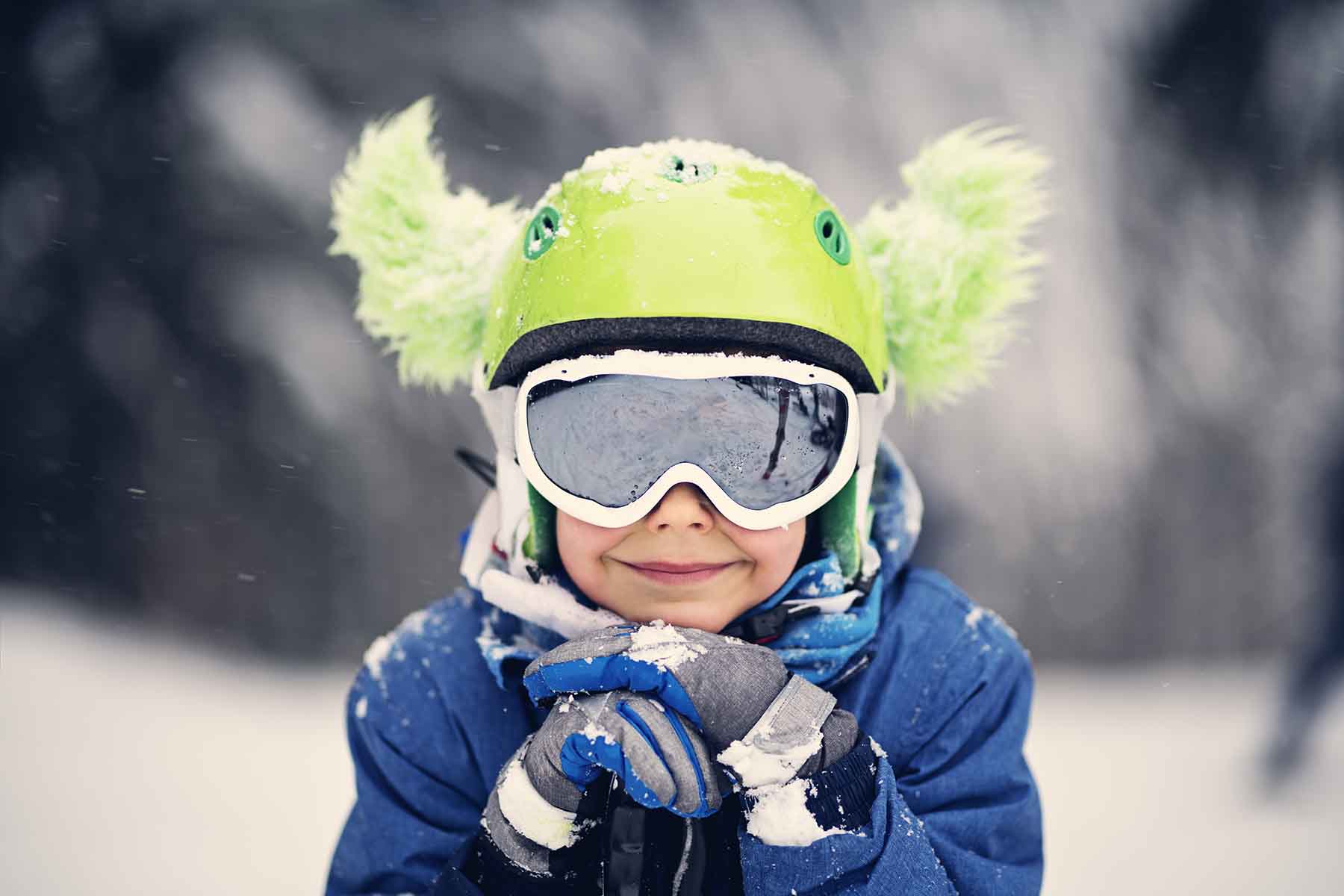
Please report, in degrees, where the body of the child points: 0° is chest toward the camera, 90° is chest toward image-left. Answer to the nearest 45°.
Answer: approximately 0°
